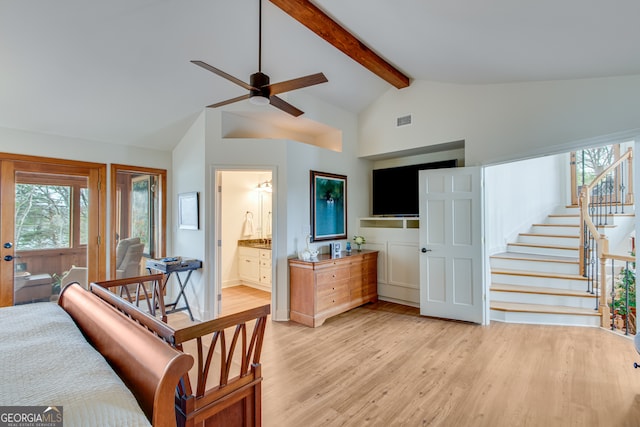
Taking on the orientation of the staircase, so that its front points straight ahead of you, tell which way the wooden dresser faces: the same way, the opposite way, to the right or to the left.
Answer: to the left

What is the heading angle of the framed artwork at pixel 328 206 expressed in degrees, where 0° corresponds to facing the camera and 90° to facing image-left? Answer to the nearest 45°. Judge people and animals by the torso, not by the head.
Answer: approximately 315°

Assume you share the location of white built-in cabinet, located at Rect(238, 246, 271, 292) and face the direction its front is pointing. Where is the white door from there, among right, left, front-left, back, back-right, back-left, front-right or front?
left

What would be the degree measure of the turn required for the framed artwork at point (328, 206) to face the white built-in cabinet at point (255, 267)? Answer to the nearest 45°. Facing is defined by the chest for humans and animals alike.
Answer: approximately 180°

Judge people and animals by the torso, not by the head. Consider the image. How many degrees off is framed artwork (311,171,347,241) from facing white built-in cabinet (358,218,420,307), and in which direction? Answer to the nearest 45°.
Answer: approximately 45° to its left

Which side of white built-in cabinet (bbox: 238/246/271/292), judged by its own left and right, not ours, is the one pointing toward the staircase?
left

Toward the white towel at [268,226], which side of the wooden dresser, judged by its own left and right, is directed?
back

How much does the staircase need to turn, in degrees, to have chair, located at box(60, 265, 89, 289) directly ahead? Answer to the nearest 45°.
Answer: approximately 45° to its right
